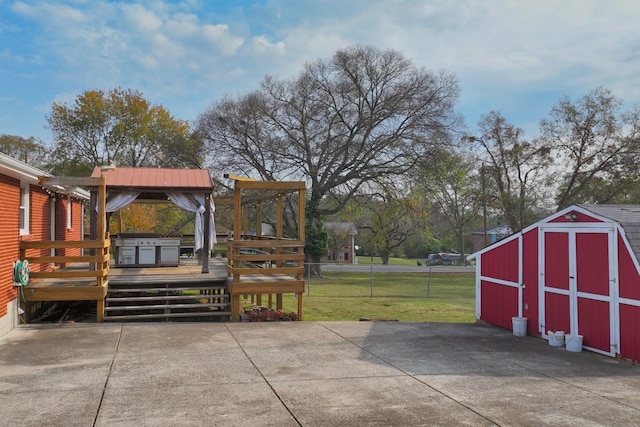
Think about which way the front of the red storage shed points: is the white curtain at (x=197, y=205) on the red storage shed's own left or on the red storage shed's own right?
on the red storage shed's own right

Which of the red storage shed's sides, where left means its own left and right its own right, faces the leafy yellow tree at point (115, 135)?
right

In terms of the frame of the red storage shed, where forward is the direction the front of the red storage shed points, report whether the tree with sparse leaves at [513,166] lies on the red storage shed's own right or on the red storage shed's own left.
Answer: on the red storage shed's own right

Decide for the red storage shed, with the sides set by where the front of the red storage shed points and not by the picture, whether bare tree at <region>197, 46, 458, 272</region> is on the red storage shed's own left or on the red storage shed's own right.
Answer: on the red storage shed's own right

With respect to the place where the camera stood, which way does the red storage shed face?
facing the viewer and to the left of the viewer

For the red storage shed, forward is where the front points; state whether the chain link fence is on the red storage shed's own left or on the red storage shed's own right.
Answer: on the red storage shed's own right

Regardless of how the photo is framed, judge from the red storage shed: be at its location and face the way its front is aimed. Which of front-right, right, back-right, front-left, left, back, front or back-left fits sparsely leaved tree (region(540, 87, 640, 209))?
back-right

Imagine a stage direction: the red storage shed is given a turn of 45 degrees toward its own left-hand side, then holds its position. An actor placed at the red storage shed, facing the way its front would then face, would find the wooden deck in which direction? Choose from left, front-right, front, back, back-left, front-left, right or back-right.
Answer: right

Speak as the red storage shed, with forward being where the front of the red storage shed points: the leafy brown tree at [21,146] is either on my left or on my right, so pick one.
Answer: on my right
